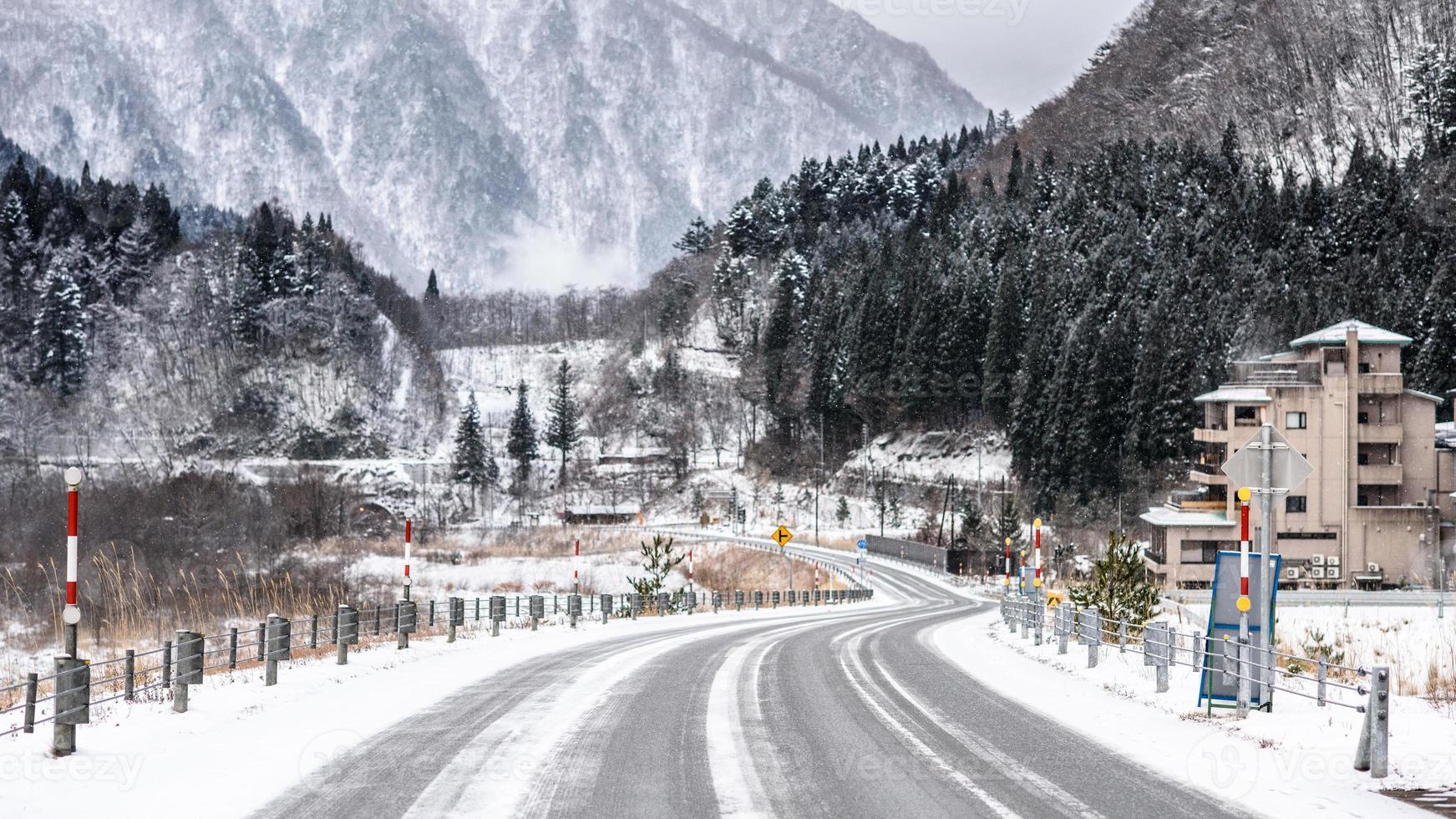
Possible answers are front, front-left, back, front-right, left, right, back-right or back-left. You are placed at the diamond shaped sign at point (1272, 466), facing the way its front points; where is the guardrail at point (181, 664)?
left

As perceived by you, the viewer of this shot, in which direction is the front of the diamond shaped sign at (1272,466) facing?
facing away from the viewer

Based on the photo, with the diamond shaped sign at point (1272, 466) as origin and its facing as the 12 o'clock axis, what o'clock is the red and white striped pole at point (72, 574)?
The red and white striped pole is roughly at 8 o'clock from the diamond shaped sign.

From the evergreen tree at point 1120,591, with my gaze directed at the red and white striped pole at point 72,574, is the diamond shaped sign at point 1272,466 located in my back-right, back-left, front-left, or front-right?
front-left

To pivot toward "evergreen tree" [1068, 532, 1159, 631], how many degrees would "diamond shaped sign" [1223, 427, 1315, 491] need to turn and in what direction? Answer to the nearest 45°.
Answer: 0° — it already faces it
